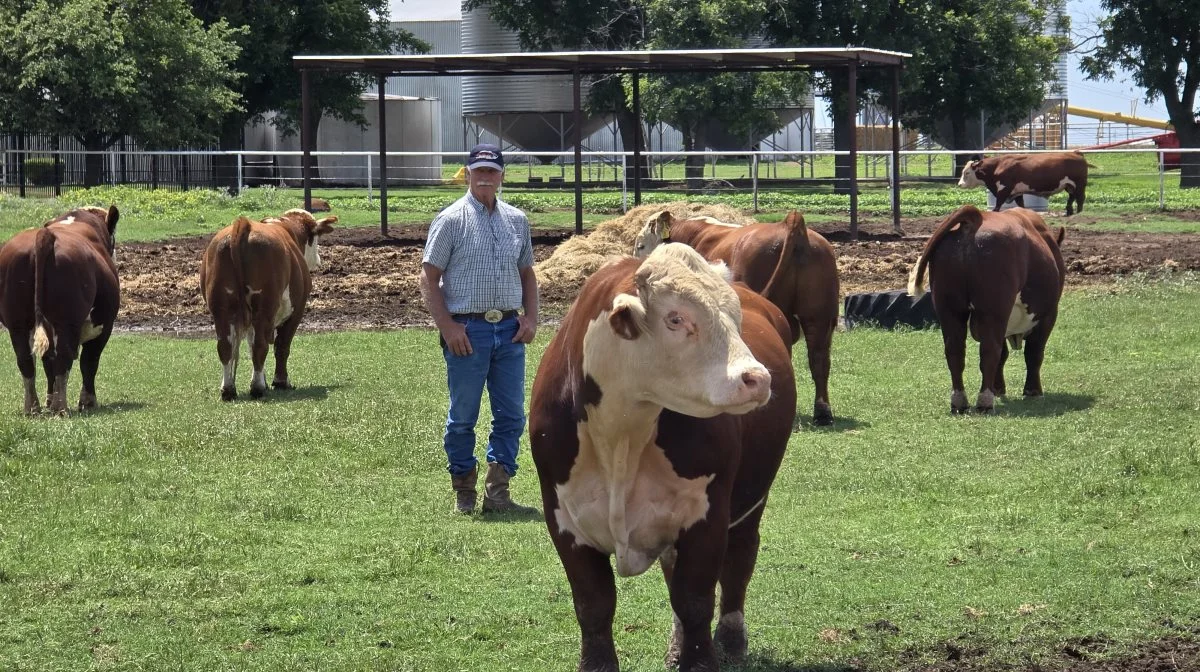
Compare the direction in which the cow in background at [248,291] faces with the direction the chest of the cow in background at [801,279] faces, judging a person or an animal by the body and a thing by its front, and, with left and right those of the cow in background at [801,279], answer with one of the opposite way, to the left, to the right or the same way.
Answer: to the right

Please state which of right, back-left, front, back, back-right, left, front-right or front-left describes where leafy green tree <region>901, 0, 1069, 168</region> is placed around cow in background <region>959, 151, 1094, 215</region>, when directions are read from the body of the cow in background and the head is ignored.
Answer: right

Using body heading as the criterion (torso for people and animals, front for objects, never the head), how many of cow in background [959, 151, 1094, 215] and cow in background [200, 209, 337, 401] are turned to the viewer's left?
1

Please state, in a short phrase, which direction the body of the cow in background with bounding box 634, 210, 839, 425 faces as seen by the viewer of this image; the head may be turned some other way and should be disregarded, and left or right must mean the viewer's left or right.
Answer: facing away from the viewer and to the left of the viewer

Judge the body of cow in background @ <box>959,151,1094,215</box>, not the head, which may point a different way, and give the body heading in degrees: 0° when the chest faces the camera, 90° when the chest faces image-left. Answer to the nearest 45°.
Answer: approximately 90°

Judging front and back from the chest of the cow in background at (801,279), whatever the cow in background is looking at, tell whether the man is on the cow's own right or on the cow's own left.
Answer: on the cow's own left

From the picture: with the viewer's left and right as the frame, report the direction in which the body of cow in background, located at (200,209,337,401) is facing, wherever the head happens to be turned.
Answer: facing away from the viewer and to the right of the viewer

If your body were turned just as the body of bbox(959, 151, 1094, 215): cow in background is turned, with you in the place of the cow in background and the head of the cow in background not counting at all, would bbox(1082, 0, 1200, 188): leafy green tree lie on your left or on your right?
on your right

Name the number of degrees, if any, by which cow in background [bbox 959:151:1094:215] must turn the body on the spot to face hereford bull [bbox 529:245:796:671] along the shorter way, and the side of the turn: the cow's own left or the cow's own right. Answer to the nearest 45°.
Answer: approximately 90° to the cow's own left

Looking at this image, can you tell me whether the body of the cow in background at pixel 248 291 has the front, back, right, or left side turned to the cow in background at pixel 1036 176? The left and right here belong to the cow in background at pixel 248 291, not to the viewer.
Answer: front
